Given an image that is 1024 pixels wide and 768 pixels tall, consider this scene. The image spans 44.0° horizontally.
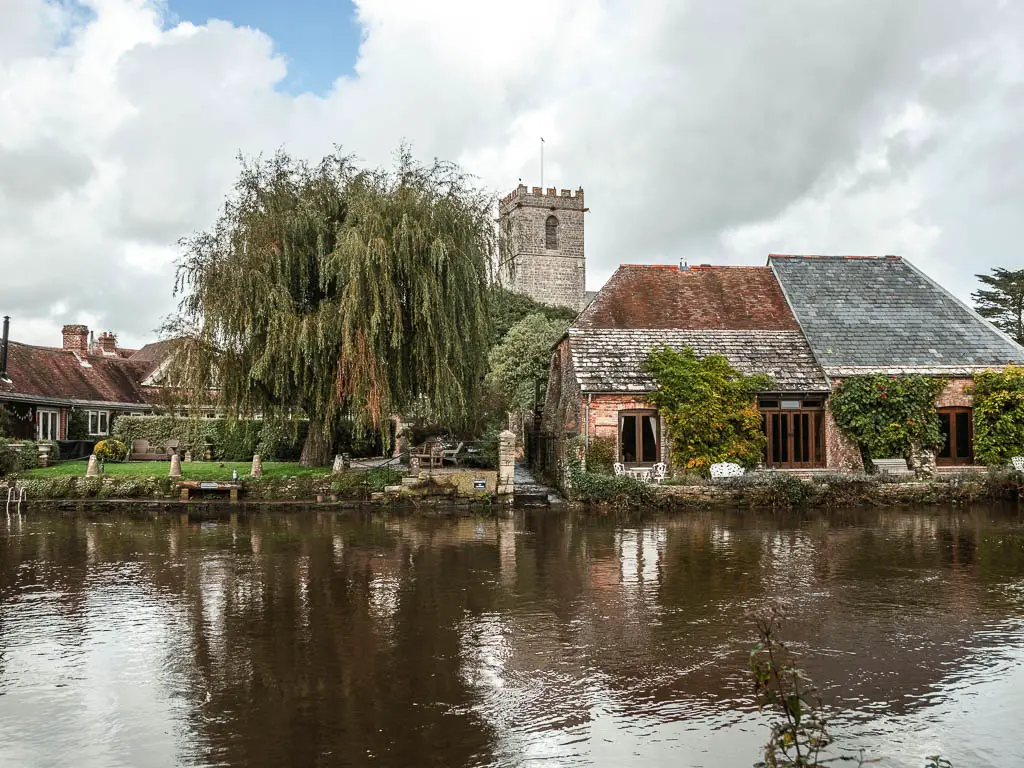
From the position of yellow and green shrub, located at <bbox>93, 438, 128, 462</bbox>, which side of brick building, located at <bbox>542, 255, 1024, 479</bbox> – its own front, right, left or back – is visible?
right

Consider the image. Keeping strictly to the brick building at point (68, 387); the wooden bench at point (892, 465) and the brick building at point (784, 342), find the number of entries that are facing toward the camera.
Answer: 3

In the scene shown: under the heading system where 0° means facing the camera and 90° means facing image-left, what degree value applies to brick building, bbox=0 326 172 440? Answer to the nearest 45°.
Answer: approximately 0°

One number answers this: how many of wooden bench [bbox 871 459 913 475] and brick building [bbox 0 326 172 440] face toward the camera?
2

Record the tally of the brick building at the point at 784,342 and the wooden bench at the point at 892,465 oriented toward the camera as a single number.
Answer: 2

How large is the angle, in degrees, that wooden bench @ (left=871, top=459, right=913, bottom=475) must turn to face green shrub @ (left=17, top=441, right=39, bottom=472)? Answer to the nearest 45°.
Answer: approximately 90° to its right

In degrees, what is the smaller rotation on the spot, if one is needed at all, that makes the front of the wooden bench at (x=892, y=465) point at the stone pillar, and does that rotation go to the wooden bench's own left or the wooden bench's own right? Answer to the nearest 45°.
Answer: approximately 45° to the wooden bench's own right

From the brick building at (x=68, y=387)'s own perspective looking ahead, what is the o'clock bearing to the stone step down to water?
The stone step down to water is roughly at 11 o'clock from the brick building.
